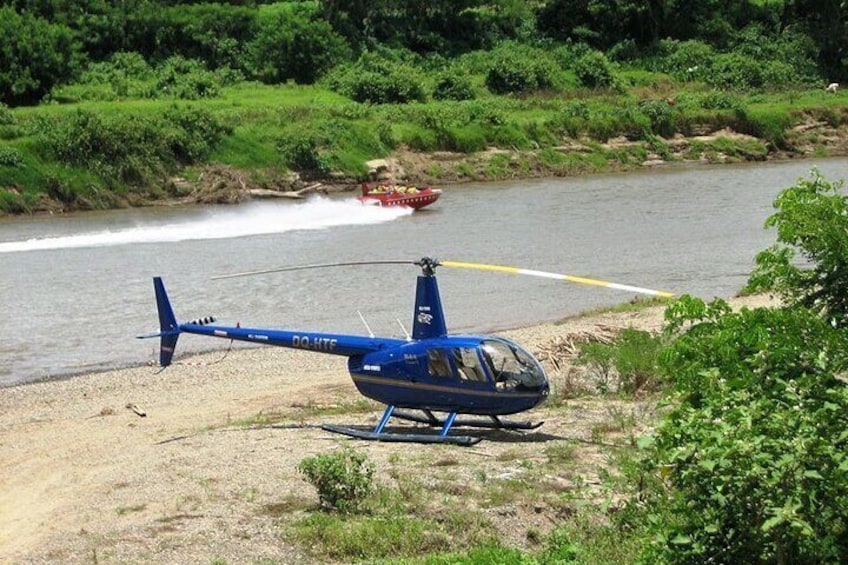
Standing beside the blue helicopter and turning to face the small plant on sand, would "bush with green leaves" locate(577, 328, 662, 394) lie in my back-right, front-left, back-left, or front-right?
back-left

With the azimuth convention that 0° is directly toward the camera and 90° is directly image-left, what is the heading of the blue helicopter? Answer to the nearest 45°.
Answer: approximately 315°

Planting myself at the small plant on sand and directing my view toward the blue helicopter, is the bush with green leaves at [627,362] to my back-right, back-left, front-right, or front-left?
front-right

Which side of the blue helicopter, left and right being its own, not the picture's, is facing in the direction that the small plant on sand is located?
right

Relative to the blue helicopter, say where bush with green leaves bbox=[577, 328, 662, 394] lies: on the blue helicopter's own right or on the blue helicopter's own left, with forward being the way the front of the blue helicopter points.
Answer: on the blue helicopter's own left

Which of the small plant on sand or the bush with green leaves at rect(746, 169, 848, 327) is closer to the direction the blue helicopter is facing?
the bush with green leaves

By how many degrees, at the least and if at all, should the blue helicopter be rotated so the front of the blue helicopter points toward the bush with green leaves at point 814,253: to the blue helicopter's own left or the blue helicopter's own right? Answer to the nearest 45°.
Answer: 0° — it already faces it
